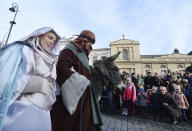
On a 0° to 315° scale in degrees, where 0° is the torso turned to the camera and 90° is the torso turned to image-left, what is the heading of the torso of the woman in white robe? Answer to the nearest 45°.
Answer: approximately 315°

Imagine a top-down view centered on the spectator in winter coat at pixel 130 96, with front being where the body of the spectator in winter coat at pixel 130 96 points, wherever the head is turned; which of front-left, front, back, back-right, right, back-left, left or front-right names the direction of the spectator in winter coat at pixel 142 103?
back-left

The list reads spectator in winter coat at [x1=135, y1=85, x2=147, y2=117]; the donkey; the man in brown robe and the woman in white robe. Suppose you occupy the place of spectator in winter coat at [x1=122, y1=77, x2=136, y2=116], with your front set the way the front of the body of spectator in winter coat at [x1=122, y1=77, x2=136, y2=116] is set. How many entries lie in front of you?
3

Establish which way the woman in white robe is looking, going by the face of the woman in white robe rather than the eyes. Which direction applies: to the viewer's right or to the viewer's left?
to the viewer's right

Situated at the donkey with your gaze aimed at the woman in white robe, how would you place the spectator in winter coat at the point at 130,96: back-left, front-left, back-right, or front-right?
back-right

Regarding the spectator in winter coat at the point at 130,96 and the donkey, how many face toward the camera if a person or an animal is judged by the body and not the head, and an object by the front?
1

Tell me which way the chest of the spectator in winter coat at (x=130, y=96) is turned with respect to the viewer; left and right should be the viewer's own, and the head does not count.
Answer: facing the viewer
